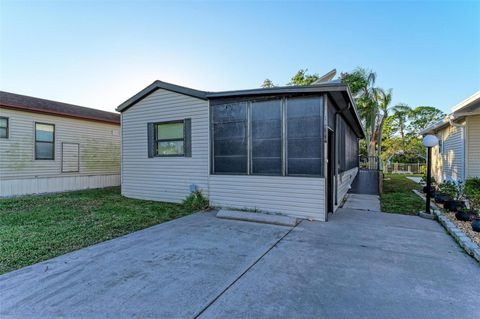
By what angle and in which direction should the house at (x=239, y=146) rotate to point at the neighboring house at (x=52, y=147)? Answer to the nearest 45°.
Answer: approximately 135° to its right

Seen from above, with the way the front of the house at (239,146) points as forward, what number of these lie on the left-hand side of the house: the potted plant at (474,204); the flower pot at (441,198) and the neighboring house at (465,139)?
3

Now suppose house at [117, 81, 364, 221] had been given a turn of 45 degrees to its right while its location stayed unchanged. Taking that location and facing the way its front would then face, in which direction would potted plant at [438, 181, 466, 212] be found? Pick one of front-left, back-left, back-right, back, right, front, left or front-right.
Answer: back-left

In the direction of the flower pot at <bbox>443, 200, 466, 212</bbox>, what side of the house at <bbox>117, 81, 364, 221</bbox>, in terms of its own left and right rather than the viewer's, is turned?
left

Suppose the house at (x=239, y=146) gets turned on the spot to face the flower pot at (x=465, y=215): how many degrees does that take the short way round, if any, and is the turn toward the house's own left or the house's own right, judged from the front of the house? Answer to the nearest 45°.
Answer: approximately 90° to the house's own left

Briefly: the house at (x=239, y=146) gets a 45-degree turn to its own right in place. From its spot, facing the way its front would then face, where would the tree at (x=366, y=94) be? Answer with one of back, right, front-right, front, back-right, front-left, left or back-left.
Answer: back

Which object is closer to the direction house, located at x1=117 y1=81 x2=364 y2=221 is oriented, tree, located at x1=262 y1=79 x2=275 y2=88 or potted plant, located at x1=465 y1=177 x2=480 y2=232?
the potted plant

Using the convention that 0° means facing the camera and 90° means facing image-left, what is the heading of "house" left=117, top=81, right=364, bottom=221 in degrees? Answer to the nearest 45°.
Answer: approximately 0°

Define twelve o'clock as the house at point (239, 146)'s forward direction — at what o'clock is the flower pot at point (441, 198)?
The flower pot is roughly at 9 o'clock from the house.

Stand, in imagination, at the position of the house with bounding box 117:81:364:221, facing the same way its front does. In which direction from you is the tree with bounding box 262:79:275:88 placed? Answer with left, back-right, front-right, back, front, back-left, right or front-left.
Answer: back

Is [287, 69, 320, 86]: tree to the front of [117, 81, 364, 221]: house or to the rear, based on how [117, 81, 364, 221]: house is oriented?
to the rear
